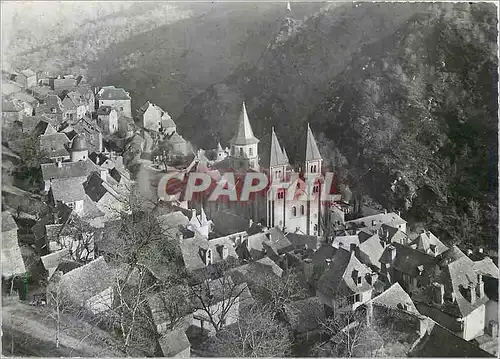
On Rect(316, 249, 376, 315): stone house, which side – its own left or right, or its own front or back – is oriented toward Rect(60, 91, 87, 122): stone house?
back

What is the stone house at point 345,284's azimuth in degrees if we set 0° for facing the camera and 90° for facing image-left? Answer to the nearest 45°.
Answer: approximately 315°

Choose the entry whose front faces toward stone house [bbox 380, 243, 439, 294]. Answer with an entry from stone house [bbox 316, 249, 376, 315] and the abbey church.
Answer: the abbey church

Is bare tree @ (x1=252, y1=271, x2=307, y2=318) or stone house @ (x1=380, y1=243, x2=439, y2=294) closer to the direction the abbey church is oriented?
the stone house

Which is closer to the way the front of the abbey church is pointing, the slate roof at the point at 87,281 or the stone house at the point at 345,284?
the stone house

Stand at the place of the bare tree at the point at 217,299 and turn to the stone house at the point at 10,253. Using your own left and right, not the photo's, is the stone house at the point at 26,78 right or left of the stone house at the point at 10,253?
right

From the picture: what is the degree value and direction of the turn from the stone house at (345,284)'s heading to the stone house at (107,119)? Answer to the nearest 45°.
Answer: approximately 180°

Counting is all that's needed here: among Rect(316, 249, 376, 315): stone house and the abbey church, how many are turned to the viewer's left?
0

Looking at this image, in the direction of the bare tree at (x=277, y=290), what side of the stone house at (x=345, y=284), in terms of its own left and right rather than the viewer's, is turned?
right

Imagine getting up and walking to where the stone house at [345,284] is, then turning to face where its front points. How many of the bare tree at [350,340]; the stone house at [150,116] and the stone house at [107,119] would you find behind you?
2

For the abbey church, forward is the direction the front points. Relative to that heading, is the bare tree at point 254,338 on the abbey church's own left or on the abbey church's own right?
on the abbey church's own right

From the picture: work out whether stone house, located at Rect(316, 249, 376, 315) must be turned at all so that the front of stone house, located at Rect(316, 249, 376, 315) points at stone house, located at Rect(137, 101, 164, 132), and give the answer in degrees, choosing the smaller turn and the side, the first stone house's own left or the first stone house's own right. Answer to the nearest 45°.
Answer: approximately 180°
